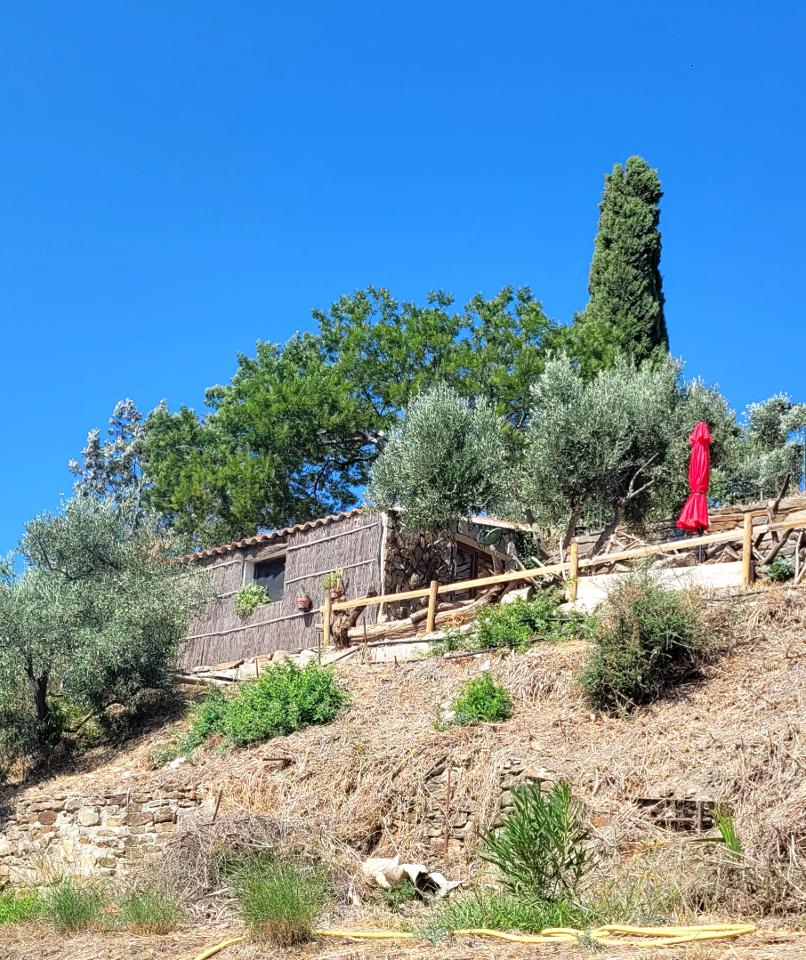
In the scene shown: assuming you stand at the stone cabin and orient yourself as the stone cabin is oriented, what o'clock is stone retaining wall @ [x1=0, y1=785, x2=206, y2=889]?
The stone retaining wall is roughly at 2 o'clock from the stone cabin.

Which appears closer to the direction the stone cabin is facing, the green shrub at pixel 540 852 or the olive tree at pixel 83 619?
the green shrub

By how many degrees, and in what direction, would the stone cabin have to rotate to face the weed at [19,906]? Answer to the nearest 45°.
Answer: approximately 45° to its right

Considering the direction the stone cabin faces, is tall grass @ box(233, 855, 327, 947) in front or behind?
in front

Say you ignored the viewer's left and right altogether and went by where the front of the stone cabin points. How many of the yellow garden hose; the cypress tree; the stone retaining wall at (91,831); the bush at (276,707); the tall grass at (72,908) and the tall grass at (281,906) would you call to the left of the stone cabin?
1

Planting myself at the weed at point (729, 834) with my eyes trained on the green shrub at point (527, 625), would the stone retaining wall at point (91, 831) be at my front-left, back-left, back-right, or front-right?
front-left

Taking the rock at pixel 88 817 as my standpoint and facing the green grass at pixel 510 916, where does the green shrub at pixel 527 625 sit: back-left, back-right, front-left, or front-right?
front-left

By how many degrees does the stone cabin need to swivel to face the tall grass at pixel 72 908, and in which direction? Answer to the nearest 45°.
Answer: approximately 45° to its right

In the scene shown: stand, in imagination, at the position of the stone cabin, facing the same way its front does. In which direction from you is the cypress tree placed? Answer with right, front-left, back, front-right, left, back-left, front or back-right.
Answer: left

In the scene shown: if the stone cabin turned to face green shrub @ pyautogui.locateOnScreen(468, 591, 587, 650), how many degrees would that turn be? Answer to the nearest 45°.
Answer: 0° — it already faces it

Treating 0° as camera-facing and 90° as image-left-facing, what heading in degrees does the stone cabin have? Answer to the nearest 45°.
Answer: approximately 315°

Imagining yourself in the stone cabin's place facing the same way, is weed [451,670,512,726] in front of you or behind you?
in front

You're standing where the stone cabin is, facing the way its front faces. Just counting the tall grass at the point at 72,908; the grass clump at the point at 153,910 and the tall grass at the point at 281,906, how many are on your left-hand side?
0
